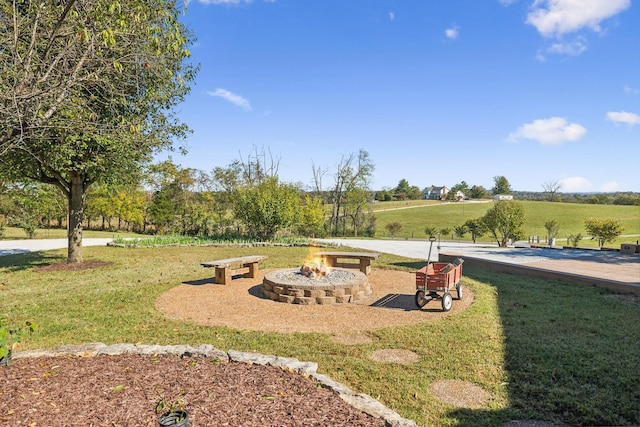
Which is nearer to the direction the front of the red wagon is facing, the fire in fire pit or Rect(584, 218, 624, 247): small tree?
the fire in fire pit

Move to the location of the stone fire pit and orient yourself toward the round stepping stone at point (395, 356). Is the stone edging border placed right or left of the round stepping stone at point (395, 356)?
right

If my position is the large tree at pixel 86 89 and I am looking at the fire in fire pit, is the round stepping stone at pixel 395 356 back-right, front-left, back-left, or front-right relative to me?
front-right

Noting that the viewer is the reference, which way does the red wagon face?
facing the viewer and to the left of the viewer

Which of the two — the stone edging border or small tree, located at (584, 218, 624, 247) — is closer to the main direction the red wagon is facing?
the stone edging border

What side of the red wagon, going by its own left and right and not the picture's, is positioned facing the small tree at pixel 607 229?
back

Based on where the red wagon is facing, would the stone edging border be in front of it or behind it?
in front
